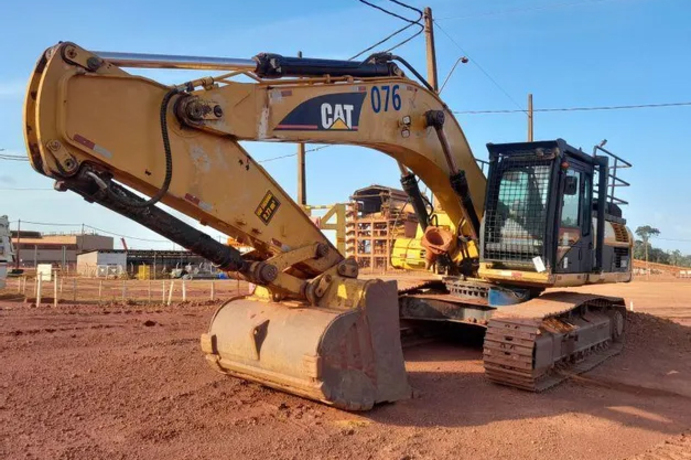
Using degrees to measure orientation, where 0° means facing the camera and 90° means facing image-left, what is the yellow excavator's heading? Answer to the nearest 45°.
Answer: approximately 45°

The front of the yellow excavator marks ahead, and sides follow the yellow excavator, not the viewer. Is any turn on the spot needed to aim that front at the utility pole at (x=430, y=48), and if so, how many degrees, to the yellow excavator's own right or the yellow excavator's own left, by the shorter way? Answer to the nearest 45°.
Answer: approximately 135° to the yellow excavator's own right

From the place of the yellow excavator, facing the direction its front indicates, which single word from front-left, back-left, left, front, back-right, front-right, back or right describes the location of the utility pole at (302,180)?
back-right

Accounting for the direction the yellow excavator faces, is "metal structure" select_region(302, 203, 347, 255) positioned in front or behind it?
behind
